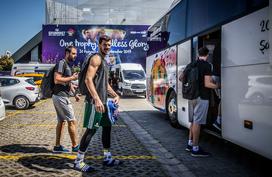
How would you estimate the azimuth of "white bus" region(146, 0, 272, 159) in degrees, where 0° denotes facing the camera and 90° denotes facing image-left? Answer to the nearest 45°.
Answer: approximately 315°

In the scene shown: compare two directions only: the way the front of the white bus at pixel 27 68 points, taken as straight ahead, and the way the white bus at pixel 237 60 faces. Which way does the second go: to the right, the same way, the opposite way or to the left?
to the left

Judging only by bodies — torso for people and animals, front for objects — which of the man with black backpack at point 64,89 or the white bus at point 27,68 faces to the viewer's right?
the man with black backpack

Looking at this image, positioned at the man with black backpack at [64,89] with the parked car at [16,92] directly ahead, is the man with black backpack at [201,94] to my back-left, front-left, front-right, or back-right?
back-right

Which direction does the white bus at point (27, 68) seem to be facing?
to the viewer's left

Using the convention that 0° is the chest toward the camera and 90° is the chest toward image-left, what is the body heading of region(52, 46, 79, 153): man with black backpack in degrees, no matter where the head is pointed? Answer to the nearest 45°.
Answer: approximately 270°

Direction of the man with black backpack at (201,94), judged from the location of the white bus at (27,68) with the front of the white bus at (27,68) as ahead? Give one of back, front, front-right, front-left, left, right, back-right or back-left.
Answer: left

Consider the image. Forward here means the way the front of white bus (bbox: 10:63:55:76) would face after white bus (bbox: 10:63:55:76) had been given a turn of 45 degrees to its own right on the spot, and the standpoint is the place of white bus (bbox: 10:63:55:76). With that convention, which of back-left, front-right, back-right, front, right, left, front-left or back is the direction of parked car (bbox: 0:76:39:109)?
back-left

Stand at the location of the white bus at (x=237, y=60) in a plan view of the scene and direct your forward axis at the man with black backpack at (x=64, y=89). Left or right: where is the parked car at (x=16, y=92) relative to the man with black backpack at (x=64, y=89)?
right

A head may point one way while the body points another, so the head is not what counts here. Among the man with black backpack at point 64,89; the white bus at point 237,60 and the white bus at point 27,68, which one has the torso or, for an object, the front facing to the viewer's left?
the white bus at point 27,68

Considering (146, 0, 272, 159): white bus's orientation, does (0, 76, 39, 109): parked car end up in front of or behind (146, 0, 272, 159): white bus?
behind
